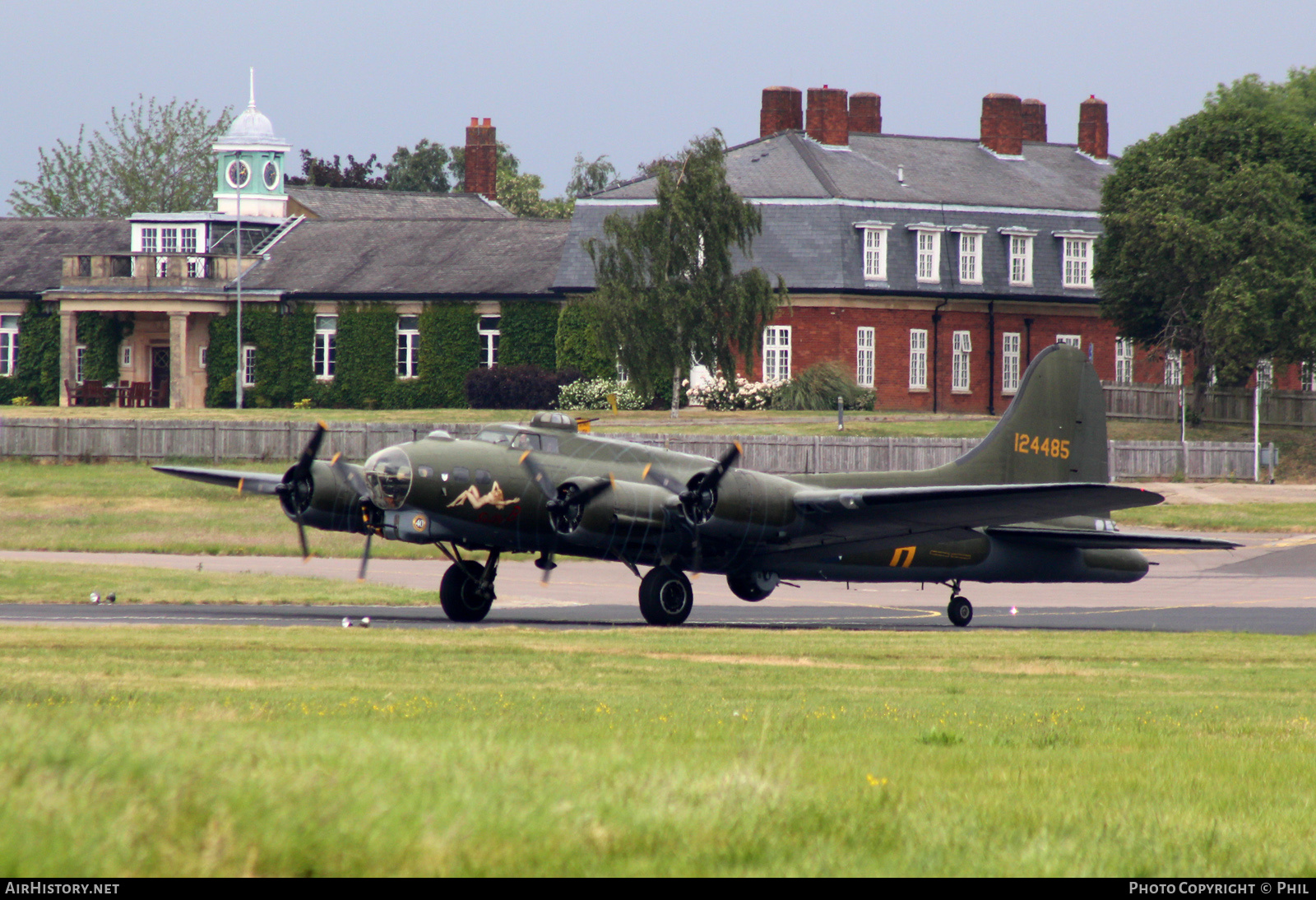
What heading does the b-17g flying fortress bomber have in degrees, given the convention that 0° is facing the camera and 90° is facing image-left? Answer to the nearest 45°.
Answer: approximately 45°
